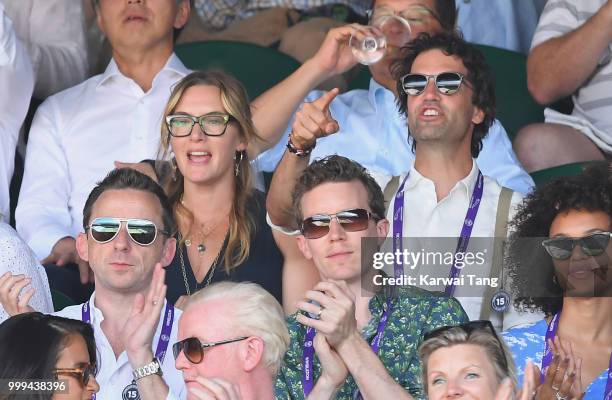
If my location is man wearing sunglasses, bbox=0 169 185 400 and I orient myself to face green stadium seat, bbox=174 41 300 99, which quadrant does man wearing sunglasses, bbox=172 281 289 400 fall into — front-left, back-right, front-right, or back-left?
back-right

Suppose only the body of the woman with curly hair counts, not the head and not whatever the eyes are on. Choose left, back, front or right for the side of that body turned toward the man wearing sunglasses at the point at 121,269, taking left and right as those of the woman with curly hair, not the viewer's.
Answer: right

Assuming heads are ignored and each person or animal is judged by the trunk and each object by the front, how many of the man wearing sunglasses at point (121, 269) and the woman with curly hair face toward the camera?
2

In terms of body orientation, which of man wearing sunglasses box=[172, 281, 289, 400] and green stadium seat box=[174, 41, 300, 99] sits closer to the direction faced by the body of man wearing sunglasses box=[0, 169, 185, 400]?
the man wearing sunglasses

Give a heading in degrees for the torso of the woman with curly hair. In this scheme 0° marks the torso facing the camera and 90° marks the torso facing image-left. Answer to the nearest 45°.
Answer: approximately 0°
